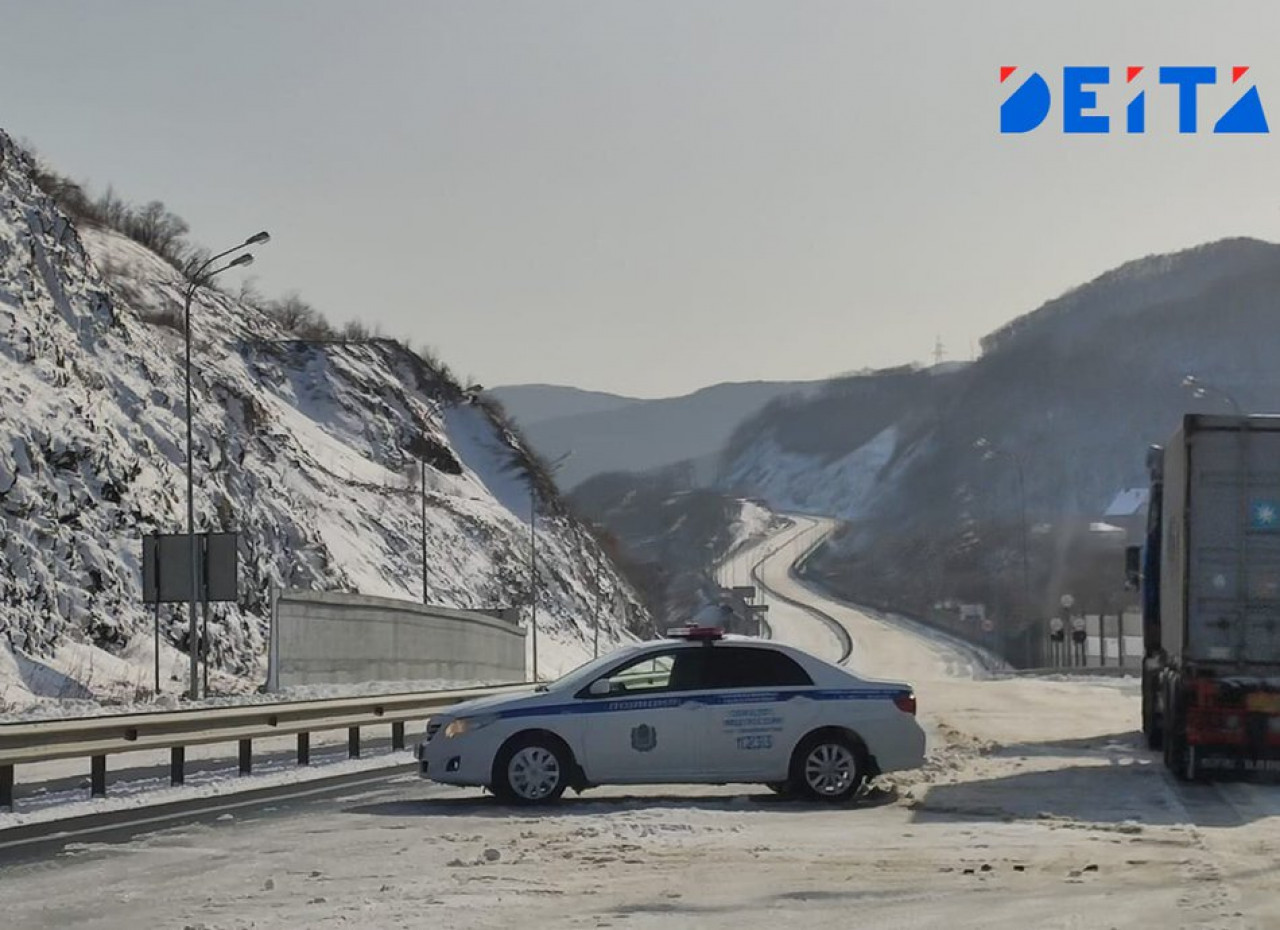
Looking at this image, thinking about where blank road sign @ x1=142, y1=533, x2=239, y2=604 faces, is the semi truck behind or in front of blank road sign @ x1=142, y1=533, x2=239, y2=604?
behind

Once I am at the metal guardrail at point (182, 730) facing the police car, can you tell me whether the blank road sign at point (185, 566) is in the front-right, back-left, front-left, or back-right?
back-left

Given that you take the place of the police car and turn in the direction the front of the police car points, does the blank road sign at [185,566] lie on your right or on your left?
on your right

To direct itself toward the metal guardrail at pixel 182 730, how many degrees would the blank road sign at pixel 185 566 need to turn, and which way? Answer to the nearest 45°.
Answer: approximately 180°

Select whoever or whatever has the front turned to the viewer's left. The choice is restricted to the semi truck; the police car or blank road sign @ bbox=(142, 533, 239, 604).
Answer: the police car

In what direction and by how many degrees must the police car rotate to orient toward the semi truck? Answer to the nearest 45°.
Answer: approximately 135° to its right

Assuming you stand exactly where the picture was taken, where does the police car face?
facing to the left of the viewer

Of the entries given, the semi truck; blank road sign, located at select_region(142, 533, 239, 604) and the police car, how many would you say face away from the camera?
2

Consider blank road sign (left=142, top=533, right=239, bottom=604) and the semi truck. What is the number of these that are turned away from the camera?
2

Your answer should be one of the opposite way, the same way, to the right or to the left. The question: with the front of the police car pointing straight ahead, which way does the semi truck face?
to the right

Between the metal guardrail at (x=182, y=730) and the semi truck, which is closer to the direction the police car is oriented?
the metal guardrail

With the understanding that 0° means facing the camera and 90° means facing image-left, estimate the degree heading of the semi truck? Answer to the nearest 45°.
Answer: approximately 180°

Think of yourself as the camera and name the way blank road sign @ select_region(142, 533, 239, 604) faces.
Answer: facing away from the viewer

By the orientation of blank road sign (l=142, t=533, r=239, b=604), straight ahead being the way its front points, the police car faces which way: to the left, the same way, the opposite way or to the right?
to the left
